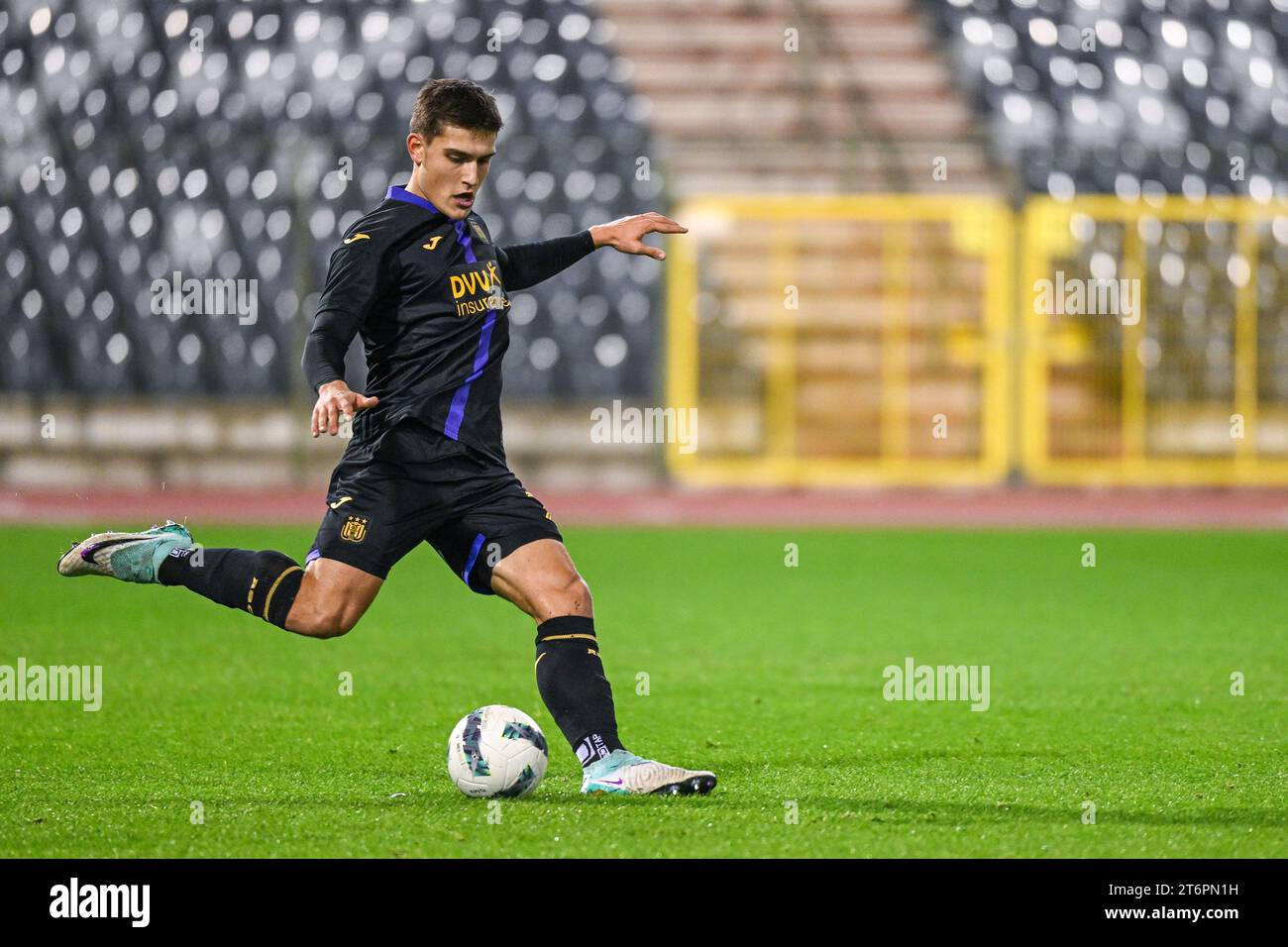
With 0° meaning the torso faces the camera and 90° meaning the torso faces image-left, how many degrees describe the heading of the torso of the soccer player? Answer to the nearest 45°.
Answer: approximately 315°

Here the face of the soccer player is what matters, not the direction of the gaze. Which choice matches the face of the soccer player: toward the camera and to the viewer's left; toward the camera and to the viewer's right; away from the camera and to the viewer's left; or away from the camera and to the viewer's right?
toward the camera and to the viewer's right

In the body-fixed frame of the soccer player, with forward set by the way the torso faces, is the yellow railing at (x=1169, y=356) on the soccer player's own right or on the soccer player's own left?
on the soccer player's own left

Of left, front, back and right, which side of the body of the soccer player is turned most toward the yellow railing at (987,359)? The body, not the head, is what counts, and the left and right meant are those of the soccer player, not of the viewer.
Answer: left
